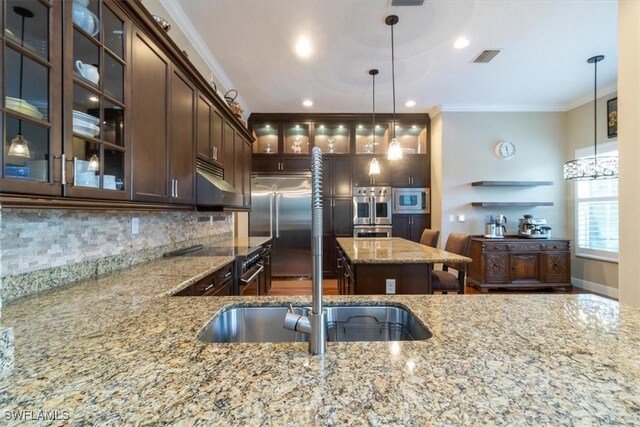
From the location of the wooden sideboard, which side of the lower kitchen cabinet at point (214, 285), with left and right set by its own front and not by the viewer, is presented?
front

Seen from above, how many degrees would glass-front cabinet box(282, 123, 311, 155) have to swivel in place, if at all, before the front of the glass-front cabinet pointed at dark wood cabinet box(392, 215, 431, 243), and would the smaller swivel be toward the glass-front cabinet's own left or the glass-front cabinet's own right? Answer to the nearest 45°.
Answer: approximately 90° to the glass-front cabinet's own left

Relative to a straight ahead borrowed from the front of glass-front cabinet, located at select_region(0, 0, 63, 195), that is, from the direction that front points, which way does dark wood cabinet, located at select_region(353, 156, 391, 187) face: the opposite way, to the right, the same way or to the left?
to the right

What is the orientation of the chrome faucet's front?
away from the camera

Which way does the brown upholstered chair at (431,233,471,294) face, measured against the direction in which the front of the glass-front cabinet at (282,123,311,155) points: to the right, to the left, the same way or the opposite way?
to the right

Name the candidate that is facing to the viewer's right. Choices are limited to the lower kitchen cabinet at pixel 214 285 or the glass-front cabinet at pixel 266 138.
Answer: the lower kitchen cabinet

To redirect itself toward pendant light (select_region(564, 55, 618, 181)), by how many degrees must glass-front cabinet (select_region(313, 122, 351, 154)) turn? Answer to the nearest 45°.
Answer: approximately 45° to its left

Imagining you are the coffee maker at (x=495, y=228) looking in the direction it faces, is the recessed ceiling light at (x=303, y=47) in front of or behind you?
in front

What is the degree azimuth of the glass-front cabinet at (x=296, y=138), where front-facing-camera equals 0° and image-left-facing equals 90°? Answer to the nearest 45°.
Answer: approximately 0°

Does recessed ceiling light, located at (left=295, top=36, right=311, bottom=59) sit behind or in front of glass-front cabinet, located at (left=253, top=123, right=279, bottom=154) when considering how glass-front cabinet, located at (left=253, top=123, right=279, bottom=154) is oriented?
in front

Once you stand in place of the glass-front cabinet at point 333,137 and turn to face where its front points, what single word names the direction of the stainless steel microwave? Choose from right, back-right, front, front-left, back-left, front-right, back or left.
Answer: left
